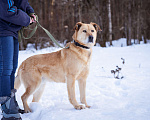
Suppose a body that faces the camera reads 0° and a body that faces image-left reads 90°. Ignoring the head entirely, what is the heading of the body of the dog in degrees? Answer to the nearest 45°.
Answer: approximately 270°
